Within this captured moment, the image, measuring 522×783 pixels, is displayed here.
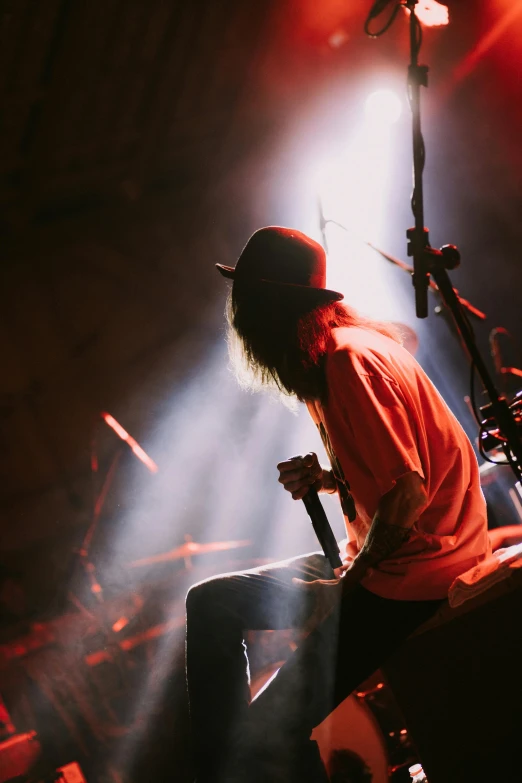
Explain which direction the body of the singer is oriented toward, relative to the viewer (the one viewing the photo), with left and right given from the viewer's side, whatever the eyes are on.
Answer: facing to the left of the viewer

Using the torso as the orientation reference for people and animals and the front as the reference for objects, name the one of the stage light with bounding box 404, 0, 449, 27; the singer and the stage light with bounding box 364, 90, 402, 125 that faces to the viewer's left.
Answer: the singer

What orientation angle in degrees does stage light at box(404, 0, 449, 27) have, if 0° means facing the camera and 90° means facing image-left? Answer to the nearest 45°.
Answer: approximately 0°

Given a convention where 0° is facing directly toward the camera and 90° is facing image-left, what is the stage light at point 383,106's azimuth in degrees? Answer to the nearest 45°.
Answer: approximately 0°

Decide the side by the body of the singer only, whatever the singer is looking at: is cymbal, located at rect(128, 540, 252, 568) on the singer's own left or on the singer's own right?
on the singer's own right

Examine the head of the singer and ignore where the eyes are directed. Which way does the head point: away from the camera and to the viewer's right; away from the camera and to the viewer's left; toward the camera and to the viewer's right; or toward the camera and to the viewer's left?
away from the camera and to the viewer's left
